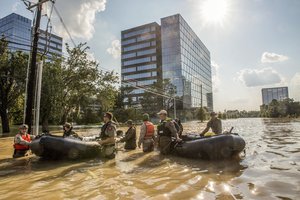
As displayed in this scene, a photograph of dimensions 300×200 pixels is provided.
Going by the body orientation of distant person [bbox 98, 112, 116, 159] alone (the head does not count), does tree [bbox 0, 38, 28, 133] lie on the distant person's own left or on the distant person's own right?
on the distant person's own right

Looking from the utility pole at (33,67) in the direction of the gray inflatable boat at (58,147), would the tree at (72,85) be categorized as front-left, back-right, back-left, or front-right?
back-left

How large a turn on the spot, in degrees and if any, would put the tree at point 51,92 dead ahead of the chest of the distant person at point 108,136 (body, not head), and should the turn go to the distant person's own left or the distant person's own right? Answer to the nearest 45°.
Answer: approximately 90° to the distant person's own right

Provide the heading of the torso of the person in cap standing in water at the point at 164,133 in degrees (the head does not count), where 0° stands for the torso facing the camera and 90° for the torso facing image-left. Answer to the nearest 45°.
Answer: approximately 45°

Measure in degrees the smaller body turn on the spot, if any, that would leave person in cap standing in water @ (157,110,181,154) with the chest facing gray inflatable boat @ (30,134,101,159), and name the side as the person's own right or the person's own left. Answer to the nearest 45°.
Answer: approximately 45° to the person's own right

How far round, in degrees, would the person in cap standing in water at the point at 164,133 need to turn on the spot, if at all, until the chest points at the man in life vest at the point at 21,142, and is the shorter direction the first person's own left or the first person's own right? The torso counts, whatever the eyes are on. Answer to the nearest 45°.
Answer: approximately 45° to the first person's own right

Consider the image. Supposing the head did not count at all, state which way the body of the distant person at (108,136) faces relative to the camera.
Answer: to the viewer's left
